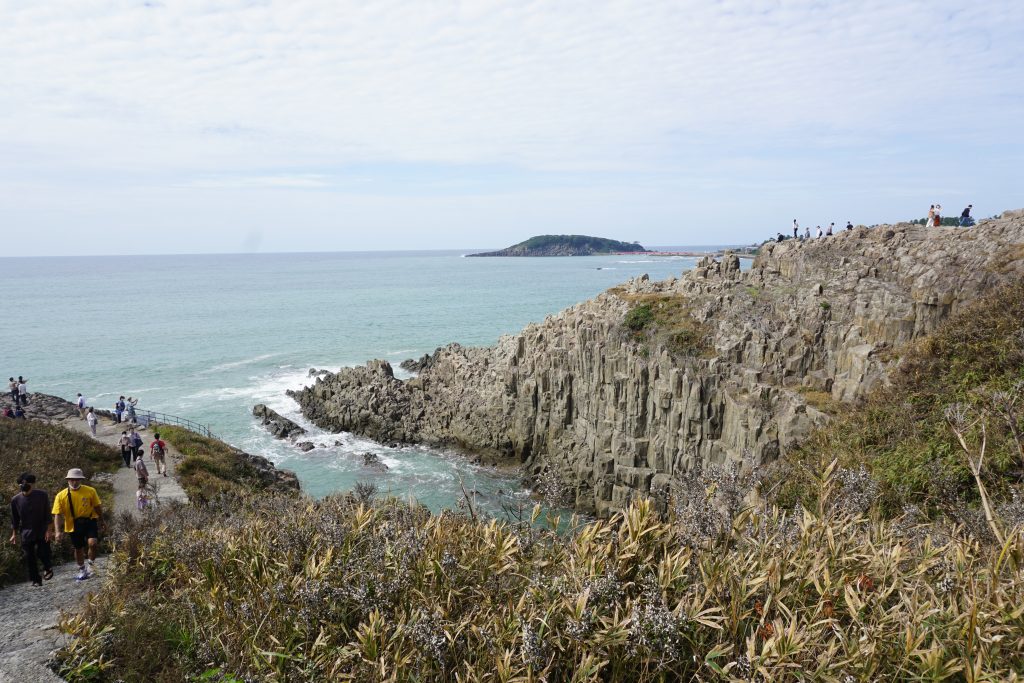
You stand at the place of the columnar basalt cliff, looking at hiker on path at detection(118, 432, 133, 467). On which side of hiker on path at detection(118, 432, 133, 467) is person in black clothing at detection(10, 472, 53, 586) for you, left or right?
left

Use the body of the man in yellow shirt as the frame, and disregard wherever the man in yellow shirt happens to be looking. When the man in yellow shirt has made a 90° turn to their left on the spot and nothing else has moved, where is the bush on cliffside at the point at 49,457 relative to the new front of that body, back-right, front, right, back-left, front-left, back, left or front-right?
left

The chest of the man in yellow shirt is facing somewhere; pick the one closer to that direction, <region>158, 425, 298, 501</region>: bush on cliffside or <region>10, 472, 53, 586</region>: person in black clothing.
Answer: the person in black clothing

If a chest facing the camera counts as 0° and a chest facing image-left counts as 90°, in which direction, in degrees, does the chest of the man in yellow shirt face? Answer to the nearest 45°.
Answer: approximately 0°

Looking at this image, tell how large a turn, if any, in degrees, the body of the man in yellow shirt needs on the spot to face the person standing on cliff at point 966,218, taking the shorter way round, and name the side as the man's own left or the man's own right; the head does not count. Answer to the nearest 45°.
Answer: approximately 90° to the man's own left

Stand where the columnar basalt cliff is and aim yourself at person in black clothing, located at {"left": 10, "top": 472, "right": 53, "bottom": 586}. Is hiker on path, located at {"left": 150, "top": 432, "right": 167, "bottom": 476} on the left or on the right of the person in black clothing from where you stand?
right

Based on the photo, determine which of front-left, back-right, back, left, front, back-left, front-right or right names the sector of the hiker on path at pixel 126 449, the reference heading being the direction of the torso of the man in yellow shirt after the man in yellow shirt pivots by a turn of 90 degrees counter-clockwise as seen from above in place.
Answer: left
